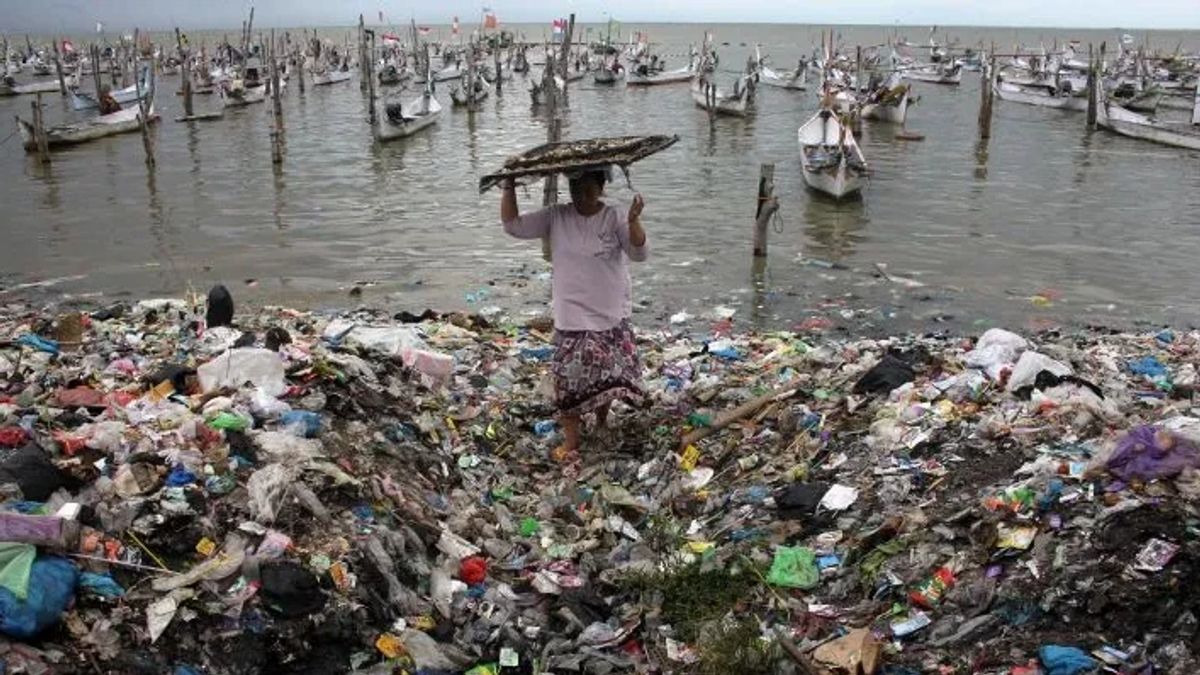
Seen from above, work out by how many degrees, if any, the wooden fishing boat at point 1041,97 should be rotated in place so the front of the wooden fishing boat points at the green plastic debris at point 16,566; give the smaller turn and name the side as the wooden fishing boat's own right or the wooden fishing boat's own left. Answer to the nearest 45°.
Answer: approximately 90° to the wooden fishing boat's own left

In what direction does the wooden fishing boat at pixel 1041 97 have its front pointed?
to the viewer's left

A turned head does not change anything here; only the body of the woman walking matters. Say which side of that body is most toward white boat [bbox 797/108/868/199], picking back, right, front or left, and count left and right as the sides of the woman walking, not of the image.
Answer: back

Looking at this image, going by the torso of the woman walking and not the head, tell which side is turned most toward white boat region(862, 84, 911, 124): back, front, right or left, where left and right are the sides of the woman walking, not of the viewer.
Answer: back

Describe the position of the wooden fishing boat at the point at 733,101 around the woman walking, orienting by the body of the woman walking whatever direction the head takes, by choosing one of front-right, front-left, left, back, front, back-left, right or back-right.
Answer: back
